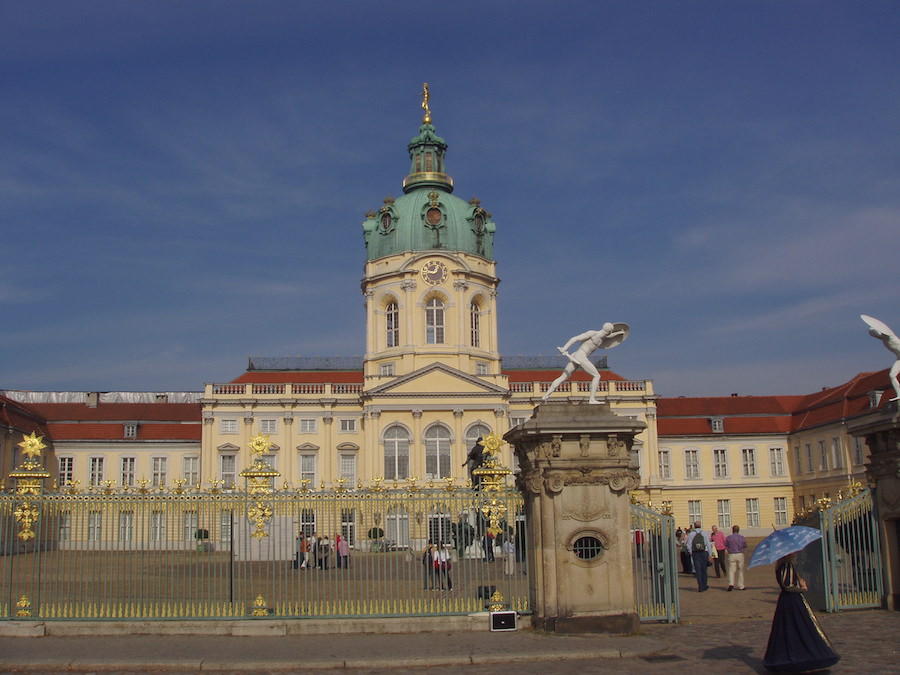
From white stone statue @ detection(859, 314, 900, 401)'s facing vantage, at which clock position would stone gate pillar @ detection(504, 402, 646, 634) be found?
The stone gate pillar is roughly at 11 o'clock from the white stone statue.

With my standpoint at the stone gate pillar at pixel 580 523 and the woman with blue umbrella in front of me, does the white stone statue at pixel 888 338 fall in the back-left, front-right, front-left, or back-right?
front-left

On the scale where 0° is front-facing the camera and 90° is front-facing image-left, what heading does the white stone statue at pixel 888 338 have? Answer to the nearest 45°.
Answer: approximately 90°

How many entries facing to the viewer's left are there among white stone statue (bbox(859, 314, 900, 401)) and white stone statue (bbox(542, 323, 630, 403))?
1
